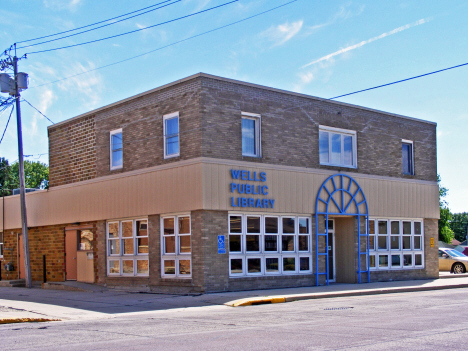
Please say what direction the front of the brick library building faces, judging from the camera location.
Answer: facing the viewer and to the right of the viewer

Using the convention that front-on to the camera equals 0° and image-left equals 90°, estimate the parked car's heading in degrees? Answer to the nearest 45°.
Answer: approximately 315°

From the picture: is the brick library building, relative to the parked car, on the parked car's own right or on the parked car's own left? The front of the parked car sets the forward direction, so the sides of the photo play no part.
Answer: on the parked car's own right

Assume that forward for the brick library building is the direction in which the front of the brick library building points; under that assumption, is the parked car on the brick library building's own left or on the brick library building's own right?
on the brick library building's own left

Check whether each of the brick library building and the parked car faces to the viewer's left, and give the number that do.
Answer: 0
